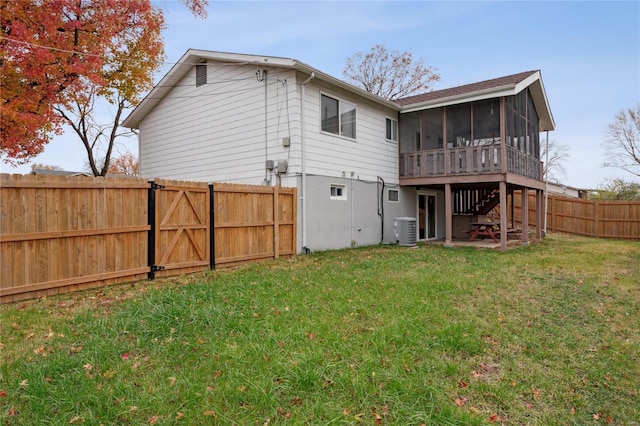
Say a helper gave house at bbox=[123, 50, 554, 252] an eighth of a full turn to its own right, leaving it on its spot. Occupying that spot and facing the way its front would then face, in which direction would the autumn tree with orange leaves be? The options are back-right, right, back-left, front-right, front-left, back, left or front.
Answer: left

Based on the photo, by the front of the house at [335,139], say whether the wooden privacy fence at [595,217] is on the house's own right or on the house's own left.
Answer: on the house's own right

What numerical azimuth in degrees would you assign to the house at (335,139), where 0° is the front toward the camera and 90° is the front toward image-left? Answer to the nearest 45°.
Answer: approximately 135°

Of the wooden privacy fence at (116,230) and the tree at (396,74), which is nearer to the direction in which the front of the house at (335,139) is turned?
the tree

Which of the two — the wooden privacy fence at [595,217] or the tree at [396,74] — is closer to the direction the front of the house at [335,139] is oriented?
the tree

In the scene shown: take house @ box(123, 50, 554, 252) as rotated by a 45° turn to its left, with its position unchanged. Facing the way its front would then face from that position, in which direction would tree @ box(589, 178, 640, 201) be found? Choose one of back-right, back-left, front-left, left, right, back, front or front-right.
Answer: back-right

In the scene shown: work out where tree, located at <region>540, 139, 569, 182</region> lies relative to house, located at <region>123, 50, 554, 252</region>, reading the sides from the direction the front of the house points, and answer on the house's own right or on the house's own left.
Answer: on the house's own right

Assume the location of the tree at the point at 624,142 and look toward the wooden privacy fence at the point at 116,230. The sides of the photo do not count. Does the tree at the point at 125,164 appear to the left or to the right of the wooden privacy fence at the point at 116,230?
right

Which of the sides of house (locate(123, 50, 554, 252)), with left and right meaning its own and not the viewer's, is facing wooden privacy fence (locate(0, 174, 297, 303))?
left
